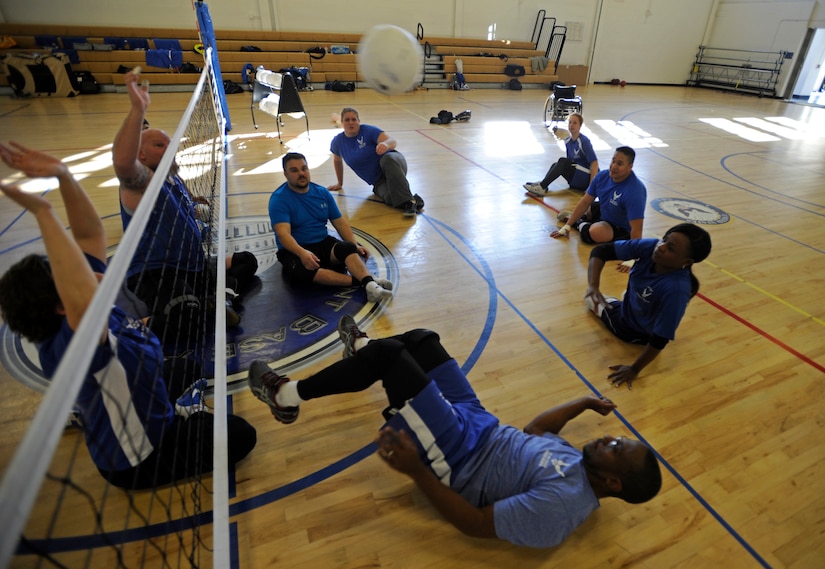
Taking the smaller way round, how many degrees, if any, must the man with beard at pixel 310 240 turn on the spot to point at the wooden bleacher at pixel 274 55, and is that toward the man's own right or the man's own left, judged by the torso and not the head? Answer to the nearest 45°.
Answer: approximately 135° to the man's own left

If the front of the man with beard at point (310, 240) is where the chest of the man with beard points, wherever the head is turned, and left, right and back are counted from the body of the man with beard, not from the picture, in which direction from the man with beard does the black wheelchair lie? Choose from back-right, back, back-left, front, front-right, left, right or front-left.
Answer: left

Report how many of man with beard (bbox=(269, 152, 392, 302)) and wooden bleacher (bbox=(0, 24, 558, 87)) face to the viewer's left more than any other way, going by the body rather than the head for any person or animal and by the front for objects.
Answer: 0

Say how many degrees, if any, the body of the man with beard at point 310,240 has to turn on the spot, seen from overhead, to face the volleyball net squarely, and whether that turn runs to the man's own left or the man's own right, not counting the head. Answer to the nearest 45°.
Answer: approximately 45° to the man's own right

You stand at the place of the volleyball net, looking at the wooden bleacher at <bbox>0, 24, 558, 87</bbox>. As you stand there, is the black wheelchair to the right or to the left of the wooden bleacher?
right

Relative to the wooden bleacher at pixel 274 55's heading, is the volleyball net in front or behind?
in front

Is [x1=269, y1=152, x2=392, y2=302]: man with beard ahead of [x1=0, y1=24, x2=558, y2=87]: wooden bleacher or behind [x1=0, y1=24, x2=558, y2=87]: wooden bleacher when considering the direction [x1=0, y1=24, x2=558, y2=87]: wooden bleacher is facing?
ahead

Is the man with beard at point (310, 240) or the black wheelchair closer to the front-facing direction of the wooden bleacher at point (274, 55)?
the man with beard

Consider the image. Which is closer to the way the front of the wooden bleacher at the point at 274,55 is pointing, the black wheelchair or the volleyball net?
the volleyball net

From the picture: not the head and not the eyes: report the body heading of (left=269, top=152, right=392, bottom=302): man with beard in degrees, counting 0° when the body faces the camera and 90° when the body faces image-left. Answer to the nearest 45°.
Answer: approximately 315°

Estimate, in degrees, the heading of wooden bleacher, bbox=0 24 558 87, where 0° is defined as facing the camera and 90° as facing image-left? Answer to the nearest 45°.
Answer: approximately 0°

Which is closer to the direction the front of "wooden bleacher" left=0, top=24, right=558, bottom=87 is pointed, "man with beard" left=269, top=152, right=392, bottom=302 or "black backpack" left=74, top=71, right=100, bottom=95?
the man with beard

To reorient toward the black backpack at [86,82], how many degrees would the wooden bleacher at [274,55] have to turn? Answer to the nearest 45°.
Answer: approximately 90° to its right
